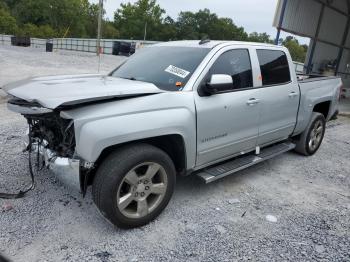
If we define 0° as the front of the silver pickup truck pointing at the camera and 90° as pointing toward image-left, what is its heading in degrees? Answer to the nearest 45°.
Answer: approximately 45°

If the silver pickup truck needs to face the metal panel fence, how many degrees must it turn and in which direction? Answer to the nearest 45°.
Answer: approximately 135° to its right

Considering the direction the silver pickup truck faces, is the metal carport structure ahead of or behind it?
behind
